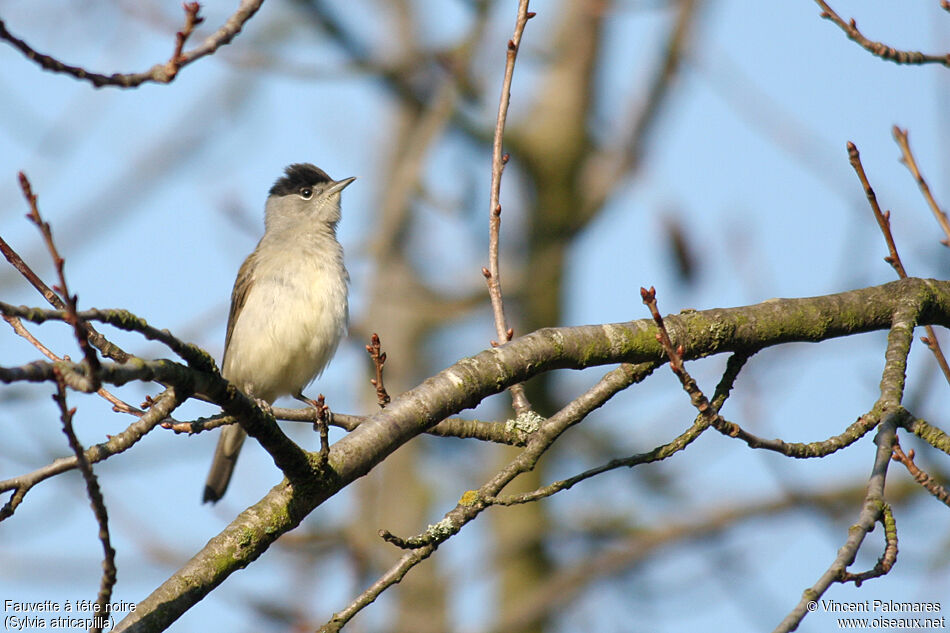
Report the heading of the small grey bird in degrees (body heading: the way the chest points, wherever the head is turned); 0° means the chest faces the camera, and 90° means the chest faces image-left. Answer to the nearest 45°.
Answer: approximately 315°

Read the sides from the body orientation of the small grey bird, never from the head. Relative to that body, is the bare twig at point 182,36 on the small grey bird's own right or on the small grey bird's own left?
on the small grey bird's own right
